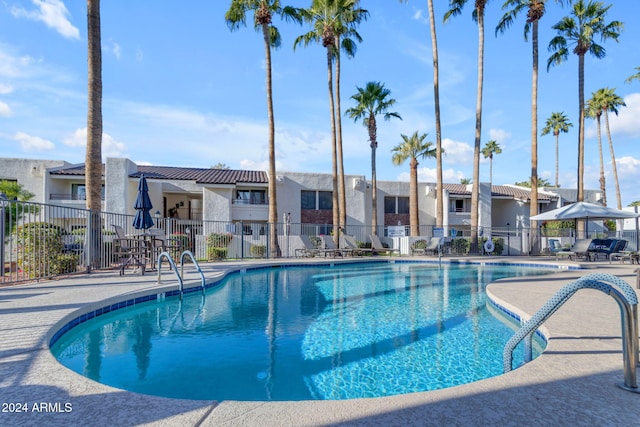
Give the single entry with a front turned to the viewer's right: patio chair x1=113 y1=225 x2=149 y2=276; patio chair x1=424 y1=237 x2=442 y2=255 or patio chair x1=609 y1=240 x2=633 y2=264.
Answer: patio chair x1=113 y1=225 x2=149 y2=276

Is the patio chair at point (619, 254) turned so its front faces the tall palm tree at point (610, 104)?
no

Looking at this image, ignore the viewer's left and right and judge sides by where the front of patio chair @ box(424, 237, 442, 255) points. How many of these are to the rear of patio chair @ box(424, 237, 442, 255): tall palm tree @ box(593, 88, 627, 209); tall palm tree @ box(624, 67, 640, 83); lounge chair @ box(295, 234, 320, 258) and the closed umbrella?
2

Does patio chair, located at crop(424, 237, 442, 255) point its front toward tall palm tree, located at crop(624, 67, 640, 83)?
no
